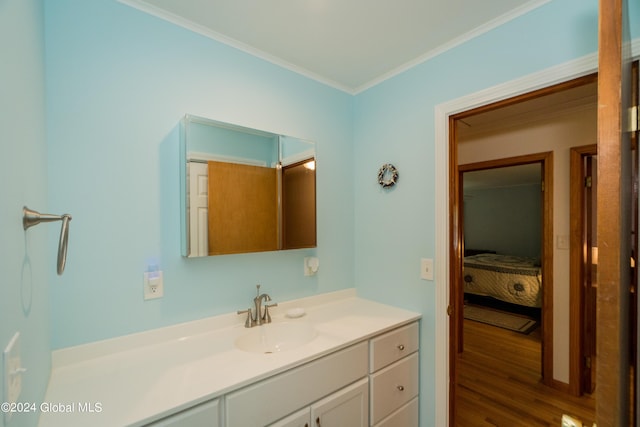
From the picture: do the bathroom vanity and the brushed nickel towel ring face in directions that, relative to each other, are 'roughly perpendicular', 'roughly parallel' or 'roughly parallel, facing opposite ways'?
roughly perpendicular

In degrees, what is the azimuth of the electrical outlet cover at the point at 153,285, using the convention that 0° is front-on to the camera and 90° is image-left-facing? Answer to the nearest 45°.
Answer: approximately 0°

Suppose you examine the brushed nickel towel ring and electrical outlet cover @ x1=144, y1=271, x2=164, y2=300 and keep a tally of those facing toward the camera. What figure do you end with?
1

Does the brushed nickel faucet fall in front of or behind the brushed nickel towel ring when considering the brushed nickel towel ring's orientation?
in front

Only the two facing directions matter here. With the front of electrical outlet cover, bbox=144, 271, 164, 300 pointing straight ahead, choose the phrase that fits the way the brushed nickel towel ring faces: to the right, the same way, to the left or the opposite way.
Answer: to the left

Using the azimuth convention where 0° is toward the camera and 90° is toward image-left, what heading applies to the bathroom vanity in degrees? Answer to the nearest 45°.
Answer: approximately 315°

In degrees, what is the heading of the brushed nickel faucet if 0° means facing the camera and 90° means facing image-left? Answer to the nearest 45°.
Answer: approximately 315°

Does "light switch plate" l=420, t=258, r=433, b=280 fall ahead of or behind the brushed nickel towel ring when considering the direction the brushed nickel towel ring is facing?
ahead

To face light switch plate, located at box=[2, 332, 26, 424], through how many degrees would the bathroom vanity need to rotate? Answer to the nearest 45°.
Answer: approximately 90° to its right

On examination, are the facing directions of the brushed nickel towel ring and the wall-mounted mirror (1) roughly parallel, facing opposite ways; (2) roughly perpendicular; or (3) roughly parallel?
roughly perpendicular

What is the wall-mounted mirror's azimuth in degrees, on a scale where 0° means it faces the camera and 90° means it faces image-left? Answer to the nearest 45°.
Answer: approximately 315°

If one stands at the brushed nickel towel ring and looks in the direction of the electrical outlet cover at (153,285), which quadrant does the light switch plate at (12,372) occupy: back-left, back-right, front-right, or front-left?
back-right
